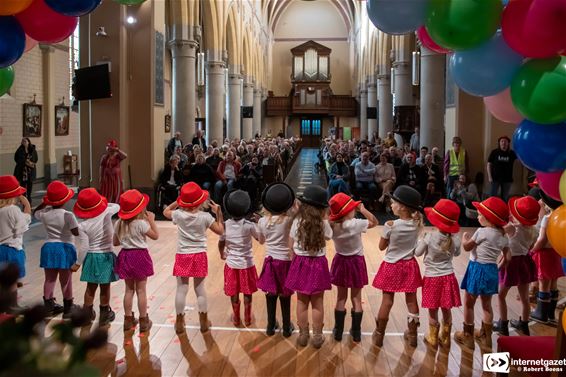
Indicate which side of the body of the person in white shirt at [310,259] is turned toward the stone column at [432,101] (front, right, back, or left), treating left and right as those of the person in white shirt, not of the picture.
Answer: front

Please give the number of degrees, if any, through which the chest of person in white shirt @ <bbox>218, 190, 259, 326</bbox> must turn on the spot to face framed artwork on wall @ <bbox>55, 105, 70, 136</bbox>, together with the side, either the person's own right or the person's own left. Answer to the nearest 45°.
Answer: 0° — they already face it

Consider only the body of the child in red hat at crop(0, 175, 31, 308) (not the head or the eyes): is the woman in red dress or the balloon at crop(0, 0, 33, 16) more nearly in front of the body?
the woman in red dress

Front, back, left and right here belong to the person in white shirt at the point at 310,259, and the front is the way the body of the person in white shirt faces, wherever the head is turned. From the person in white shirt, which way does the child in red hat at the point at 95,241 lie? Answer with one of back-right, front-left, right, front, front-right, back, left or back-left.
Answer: left

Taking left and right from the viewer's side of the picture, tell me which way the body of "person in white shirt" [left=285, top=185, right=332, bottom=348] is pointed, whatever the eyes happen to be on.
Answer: facing away from the viewer

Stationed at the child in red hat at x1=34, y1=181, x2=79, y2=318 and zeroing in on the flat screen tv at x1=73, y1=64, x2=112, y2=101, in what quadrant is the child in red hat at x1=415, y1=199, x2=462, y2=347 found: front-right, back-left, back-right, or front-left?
back-right

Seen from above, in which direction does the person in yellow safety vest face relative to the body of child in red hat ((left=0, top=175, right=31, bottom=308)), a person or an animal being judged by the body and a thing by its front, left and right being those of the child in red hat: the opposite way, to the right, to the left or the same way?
the opposite way

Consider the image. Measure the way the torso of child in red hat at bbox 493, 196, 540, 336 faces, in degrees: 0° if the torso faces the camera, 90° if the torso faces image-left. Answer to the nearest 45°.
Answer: approximately 135°

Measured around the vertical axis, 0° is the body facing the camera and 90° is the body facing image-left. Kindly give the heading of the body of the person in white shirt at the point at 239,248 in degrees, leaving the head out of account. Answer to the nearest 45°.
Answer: approximately 180°

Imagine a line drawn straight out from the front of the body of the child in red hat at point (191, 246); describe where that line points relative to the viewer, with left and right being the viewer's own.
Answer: facing away from the viewer

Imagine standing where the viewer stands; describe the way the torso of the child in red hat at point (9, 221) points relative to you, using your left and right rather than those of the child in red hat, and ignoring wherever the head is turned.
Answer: facing away from the viewer and to the right of the viewer

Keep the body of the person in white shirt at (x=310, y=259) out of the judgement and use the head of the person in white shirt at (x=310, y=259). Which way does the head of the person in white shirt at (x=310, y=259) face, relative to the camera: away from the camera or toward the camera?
away from the camera
